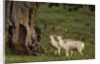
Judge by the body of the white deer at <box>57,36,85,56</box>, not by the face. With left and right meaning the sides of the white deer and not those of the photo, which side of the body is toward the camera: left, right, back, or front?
left

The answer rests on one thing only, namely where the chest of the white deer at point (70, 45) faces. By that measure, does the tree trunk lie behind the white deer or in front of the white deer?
in front
